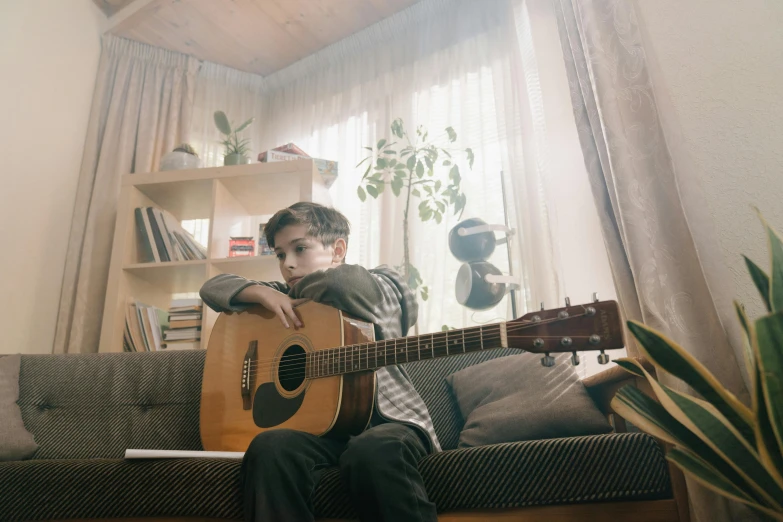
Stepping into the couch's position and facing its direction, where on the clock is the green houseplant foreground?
The green houseplant foreground is roughly at 10 o'clock from the couch.

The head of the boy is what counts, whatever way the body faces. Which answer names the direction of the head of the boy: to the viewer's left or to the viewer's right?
to the viewer's left

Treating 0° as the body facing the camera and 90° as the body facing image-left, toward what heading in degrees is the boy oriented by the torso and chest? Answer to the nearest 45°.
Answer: approximately 45°

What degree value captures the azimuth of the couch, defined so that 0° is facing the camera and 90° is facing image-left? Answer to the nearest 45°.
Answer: approximately 0°

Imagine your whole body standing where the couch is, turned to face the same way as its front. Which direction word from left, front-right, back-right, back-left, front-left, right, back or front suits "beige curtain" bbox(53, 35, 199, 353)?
back-right

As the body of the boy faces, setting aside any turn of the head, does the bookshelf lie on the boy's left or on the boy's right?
on the boy's right

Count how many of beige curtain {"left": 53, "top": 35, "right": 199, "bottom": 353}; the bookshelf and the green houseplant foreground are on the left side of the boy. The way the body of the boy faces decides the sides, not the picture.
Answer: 1

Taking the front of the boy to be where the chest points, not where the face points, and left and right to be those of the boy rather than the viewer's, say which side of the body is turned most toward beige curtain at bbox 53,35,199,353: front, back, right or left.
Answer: right
